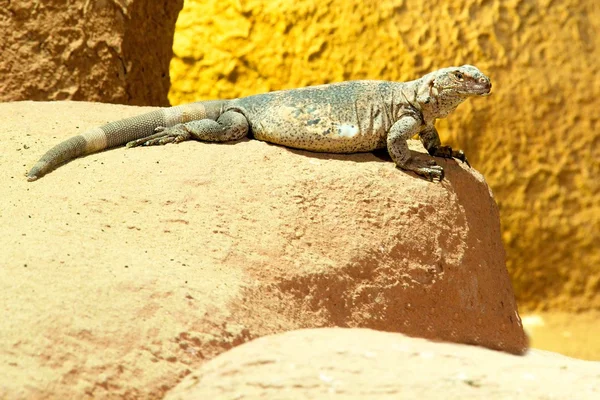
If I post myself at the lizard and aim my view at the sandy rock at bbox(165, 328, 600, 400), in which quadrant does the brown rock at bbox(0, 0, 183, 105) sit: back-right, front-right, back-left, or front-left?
back-right

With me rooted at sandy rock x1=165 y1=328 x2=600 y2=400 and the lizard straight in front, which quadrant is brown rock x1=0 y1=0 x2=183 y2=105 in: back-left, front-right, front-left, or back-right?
front-left

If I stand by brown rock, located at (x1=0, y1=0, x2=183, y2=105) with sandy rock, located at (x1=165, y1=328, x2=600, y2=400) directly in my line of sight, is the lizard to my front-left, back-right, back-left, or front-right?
front-left

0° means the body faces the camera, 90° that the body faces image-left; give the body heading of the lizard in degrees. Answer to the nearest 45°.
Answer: approximately 270°

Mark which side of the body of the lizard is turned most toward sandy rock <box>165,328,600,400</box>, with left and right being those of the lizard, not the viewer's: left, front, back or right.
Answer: right

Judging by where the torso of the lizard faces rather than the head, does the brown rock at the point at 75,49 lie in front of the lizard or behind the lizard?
behind

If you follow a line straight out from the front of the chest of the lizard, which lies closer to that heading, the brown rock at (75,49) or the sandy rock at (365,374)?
the sandy rock
